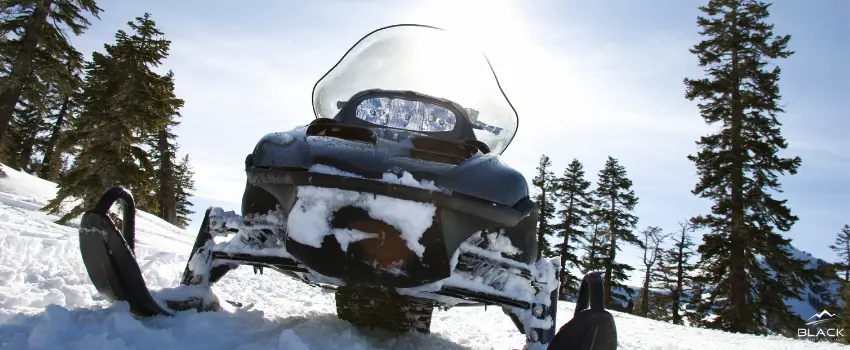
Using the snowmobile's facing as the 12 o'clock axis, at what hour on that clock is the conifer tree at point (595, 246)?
The conifer tree is roughly at 7 o'clock from the snowmobile.

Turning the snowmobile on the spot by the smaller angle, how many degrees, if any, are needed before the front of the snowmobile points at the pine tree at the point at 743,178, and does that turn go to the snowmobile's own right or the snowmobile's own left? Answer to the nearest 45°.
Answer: approximately 135° to the snowmobile's own left

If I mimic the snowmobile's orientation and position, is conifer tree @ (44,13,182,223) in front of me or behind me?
behind

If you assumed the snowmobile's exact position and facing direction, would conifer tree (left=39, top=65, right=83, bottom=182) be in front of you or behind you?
behind

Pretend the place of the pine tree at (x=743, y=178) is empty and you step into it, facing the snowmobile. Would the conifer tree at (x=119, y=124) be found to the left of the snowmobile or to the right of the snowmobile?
right

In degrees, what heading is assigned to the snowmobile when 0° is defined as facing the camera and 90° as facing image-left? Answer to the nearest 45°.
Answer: approximately 0°

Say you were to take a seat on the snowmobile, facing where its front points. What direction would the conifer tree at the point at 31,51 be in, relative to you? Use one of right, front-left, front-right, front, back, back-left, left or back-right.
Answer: back-right
